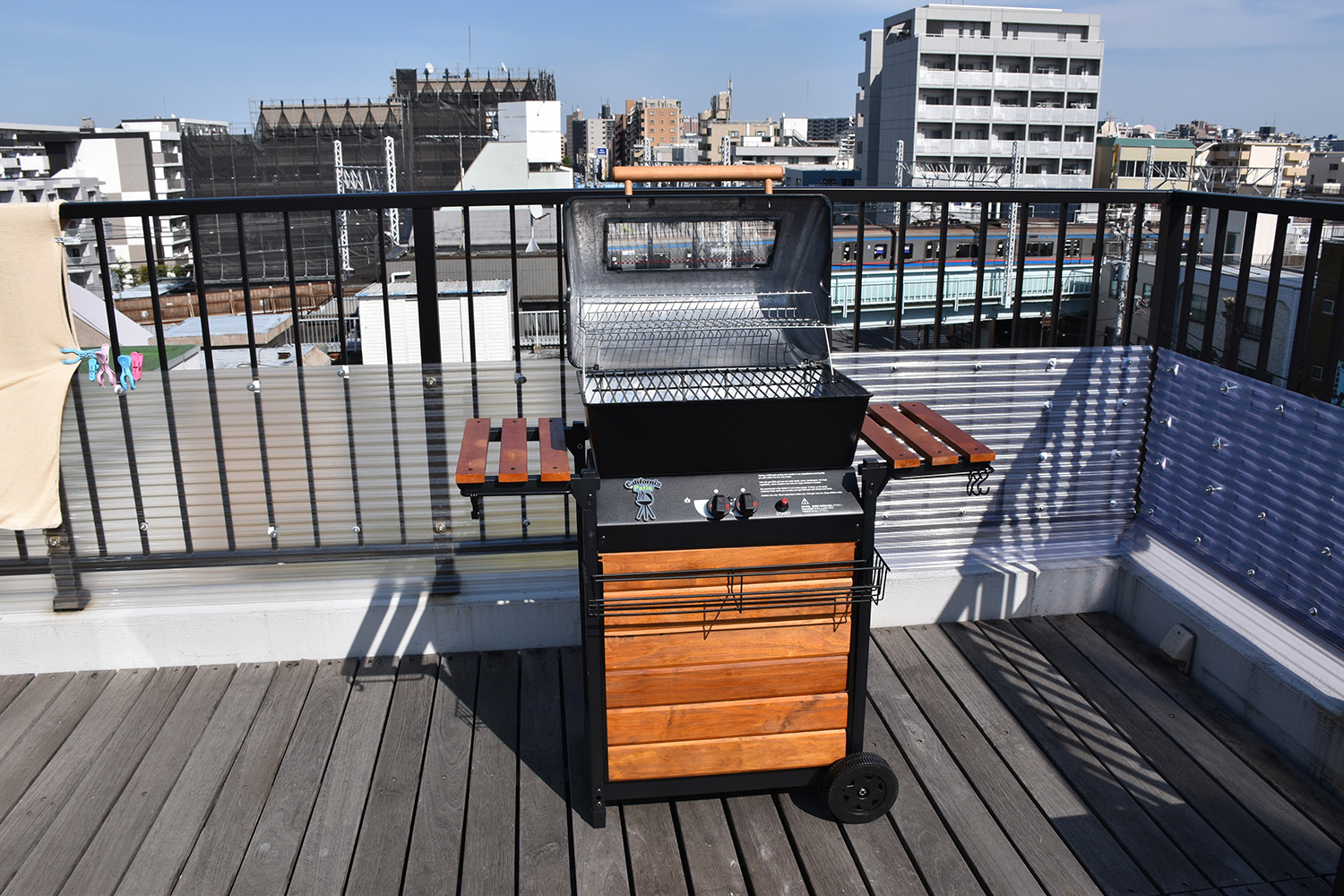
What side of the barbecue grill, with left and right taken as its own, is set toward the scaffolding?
back

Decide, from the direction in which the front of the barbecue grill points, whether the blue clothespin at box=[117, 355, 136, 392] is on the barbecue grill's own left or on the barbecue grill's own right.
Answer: on the barbecue grill's own right

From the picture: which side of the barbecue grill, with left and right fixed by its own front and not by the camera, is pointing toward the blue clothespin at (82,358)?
right

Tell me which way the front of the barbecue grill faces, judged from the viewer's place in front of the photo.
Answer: facing the viewer

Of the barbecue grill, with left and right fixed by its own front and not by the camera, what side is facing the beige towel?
right
